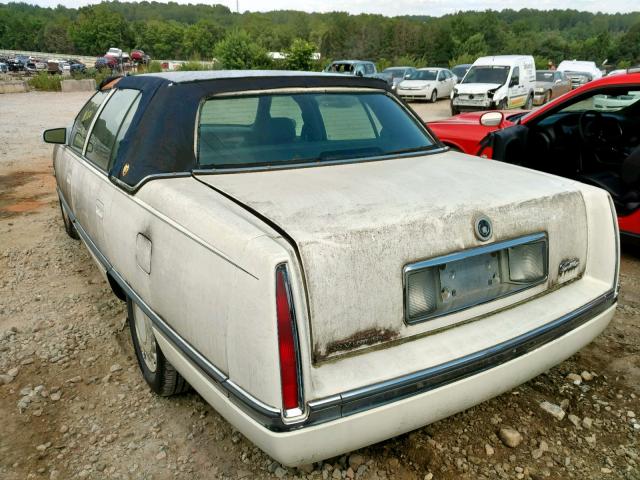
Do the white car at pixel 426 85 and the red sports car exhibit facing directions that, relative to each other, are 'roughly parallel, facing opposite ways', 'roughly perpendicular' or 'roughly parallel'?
roughly perpendicular

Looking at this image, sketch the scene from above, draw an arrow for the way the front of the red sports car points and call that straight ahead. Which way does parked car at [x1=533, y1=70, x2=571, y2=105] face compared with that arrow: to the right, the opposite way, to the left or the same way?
to the left

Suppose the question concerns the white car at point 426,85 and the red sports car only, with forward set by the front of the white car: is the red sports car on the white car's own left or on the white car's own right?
on the white car's own left

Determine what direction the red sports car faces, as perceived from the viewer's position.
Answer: facing away from the viewer and to the left of the viewer

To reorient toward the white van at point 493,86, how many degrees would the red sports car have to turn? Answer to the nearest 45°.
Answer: approximately 45° to its right

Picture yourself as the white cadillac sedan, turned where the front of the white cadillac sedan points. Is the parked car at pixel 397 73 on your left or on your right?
on your right

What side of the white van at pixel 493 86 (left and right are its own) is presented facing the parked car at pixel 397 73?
right
